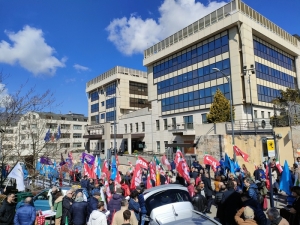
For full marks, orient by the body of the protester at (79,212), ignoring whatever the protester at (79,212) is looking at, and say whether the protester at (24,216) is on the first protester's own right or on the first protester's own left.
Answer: on the first protester's own left

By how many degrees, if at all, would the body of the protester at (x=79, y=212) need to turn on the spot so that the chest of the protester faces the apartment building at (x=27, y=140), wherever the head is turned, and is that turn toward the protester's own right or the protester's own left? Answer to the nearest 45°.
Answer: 0° — they already face it

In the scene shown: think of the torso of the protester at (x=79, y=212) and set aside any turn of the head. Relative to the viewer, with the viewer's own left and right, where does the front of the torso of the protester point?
facing away from the viewer

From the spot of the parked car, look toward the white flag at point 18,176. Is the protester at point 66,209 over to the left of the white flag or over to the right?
left

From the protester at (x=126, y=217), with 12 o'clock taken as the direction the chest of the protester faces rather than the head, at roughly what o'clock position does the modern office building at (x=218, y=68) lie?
The modern office building is roughly at 1 o'clock from the protester.

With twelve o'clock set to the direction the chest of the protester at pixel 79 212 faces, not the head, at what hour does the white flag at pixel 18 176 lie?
The white flag is roughly at 11 o'clock from the protester.

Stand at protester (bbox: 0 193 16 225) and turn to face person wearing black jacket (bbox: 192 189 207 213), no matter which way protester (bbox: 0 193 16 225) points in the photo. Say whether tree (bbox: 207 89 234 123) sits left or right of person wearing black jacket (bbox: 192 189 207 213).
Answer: left

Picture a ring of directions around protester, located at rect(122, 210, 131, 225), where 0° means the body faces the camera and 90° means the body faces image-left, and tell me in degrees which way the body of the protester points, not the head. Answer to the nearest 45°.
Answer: approximately 180°
